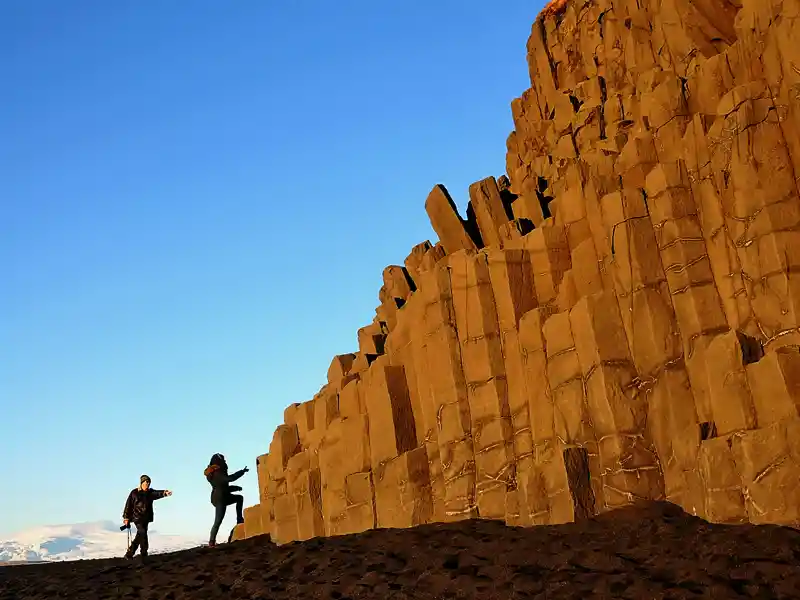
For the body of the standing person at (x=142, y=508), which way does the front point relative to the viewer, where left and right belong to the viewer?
facing the viewer and to the right of the viewer

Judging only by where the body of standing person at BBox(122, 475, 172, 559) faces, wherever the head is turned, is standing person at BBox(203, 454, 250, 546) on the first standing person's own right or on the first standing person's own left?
on the first standing person's own left
